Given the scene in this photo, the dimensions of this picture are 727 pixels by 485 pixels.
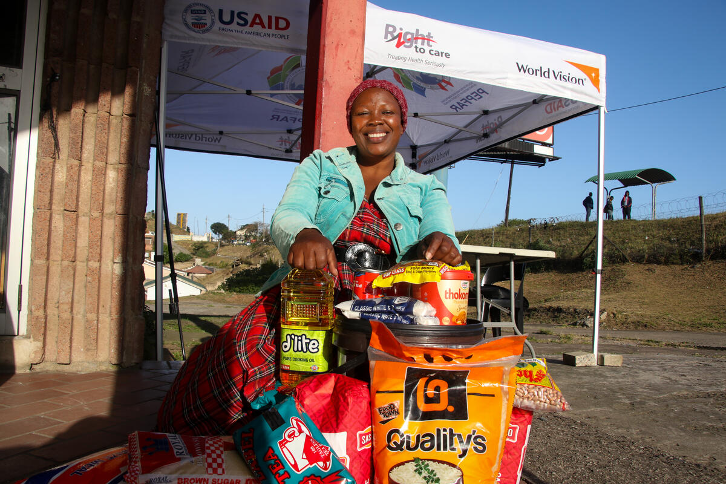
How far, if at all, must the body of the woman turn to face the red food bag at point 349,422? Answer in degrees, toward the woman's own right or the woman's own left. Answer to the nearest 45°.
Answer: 0° — they already face it

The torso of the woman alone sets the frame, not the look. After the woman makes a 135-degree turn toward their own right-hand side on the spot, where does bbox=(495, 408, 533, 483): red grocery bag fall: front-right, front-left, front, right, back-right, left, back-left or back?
back

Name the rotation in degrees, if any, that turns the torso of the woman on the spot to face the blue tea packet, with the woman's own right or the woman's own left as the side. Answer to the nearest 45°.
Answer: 0° — they already face it

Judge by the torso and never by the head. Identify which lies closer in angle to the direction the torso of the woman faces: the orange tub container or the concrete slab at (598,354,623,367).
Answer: the orange tub container

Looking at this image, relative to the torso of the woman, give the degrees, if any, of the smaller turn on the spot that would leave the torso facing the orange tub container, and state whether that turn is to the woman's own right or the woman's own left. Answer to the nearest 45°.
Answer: approximately 45° to the woman's own left

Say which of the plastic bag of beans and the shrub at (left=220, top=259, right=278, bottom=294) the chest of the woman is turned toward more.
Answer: the plastic bag of beans

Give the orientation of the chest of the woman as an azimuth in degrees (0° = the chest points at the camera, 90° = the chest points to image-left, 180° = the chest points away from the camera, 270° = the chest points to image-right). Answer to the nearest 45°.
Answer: approximately 0°

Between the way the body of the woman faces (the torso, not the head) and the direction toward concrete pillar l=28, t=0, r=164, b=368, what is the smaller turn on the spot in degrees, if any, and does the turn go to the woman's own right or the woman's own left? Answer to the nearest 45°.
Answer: approximately 135° to the woman's own right

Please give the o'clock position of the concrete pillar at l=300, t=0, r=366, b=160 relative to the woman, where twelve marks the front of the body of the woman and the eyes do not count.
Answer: The concrete pillar is roughly at 6 o'clock from the woman.

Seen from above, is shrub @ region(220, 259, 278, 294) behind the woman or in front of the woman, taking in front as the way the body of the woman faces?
behind

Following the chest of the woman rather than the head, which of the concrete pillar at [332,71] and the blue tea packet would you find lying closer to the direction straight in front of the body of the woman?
the blue tea packet

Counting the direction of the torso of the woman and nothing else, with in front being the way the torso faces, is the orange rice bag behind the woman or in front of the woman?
in front

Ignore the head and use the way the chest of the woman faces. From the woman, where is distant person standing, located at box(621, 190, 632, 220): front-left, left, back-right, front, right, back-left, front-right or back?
back-left
